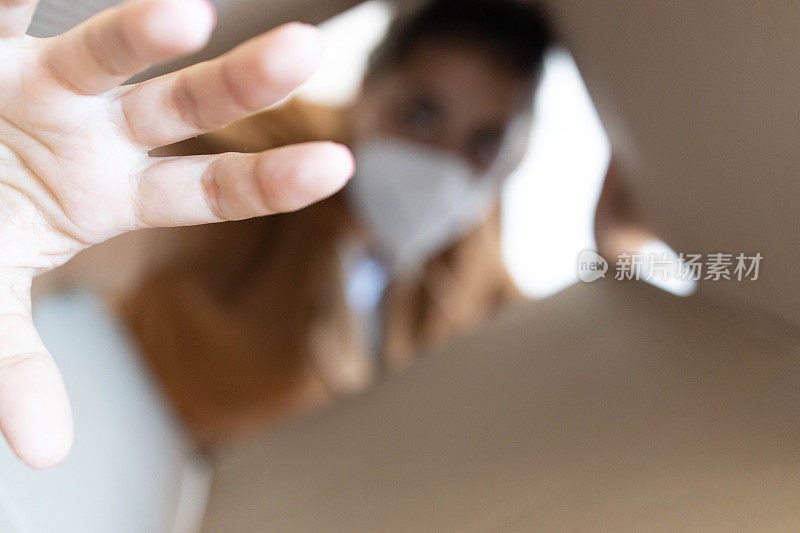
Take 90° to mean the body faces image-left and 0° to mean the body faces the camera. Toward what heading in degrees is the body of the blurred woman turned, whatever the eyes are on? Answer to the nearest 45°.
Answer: approximately 0°
